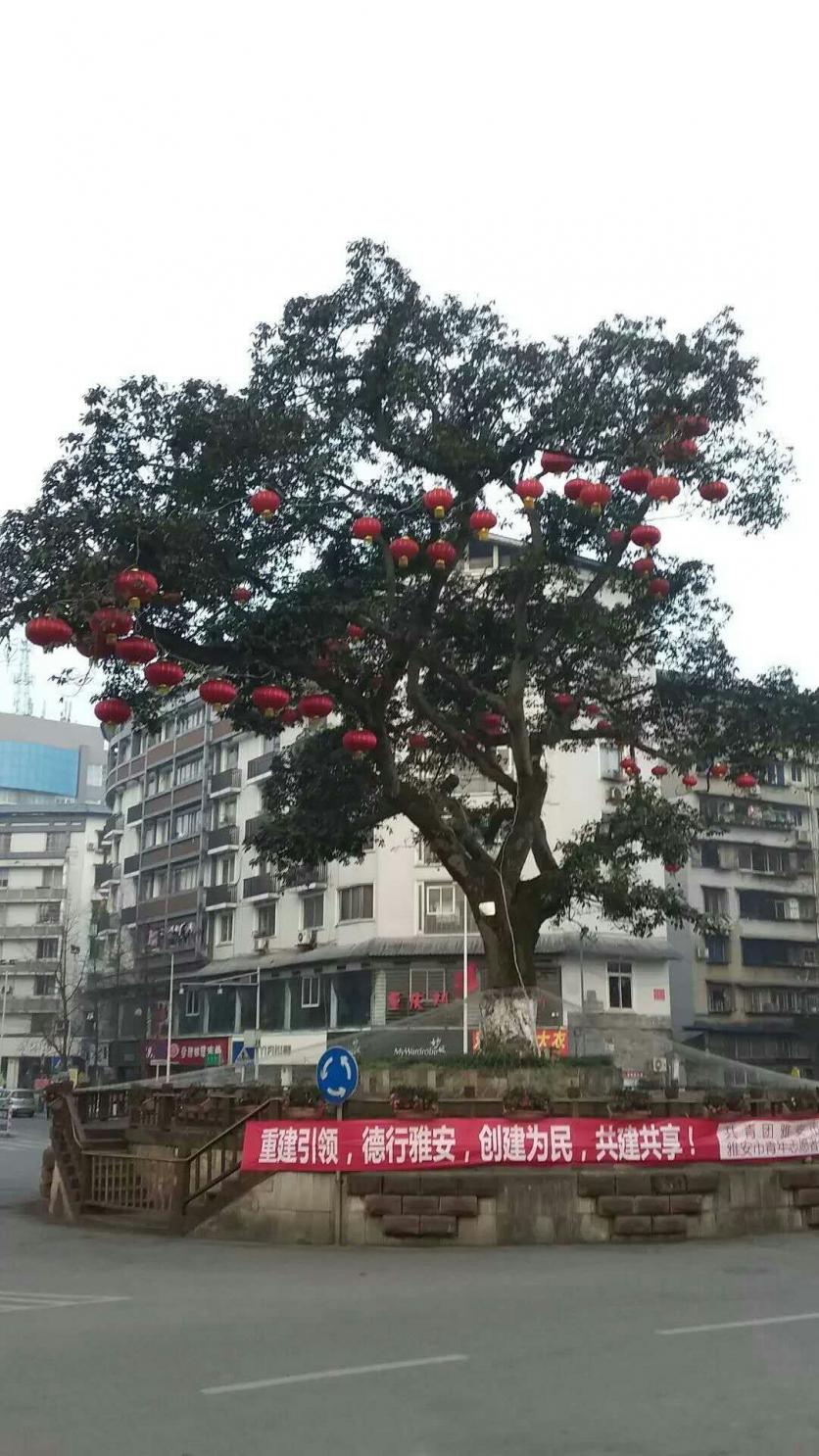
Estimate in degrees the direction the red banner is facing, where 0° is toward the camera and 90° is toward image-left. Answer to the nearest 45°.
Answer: approximately 0°
